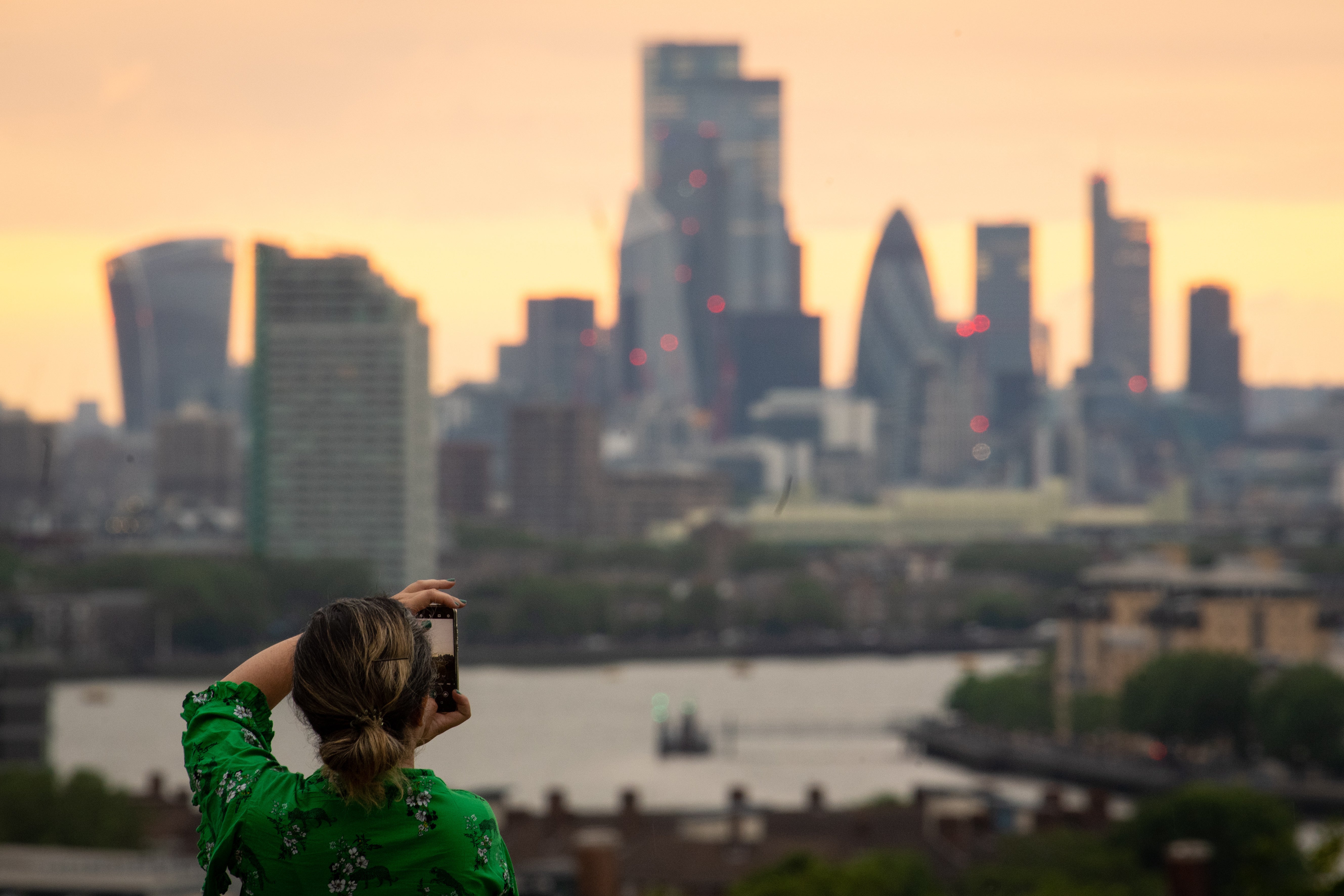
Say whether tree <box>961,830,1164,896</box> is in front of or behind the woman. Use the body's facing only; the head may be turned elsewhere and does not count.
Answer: in front

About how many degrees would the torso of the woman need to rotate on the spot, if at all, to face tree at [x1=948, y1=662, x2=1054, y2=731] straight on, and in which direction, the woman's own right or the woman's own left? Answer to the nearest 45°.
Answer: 0° — they already face it

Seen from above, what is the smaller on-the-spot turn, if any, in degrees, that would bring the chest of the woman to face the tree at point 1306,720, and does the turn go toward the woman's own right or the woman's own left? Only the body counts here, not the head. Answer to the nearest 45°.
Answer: approximately 45° to the woman's own right

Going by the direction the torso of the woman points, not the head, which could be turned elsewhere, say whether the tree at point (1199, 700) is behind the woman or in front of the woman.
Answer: in front

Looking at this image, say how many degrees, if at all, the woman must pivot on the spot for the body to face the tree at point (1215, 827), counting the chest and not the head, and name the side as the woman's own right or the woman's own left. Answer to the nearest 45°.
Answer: approximately 45° to the woman's own right

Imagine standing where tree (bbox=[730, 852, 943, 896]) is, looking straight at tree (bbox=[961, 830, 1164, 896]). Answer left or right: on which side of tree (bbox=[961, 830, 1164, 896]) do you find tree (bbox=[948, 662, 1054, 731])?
left

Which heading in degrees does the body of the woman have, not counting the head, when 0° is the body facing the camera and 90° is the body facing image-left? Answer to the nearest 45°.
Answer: approximately 180°
